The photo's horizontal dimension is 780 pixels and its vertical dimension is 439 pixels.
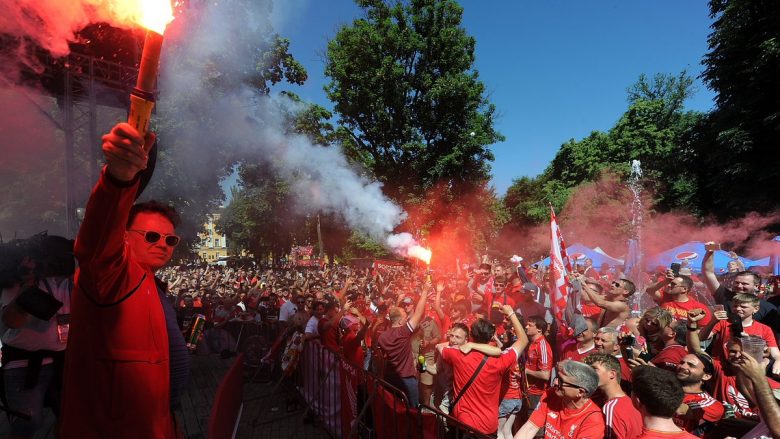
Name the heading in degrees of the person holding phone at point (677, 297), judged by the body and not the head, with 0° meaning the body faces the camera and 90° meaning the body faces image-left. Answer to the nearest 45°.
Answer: approximately 45°

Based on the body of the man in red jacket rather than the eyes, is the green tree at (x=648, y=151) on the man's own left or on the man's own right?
on the man's own left

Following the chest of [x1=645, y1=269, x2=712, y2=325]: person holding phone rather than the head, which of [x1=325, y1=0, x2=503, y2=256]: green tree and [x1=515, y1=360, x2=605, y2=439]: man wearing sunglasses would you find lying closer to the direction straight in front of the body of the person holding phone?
the man wearing sunglasses

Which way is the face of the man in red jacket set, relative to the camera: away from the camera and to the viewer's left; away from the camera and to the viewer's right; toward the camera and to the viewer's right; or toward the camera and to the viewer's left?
toward the camera and to the viewer's right

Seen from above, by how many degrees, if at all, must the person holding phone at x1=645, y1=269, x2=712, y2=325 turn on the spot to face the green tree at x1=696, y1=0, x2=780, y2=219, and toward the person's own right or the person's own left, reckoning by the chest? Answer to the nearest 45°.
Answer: approximately 135° to the person's own right
